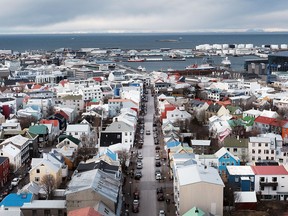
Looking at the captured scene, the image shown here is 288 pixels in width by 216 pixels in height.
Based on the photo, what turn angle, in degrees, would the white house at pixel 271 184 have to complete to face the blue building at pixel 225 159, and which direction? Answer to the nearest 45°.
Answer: approximately 135° to its right

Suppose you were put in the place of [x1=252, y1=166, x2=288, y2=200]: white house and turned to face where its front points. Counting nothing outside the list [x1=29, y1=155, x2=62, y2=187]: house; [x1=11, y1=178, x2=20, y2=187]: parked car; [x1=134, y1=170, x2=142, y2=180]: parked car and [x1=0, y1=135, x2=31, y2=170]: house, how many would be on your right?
4

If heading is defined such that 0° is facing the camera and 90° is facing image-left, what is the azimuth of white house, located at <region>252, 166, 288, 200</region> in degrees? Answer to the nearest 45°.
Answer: approximately 0°

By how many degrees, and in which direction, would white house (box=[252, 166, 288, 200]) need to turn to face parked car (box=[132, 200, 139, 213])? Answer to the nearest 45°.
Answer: approximately 45° to its right

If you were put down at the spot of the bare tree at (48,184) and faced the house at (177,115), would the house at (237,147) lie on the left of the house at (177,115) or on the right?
right

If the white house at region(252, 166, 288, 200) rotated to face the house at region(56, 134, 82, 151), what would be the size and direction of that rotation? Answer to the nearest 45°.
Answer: approximately 90° to its right

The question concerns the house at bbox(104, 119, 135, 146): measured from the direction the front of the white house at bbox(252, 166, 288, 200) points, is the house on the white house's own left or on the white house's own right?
on the white house's own right
